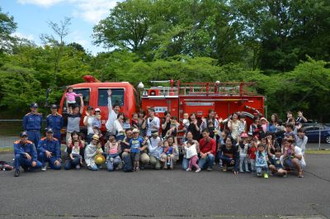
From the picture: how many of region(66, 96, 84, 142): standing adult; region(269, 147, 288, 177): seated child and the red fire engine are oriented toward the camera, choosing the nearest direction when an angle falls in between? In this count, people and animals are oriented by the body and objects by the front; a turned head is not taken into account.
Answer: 2

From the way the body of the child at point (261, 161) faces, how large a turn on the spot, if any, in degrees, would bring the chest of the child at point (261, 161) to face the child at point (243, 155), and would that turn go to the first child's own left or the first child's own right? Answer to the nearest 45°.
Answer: approximately 135° to the first child's own right

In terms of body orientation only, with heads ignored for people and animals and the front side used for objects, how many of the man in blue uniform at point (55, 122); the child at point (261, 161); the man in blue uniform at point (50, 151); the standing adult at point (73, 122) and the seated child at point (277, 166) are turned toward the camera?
5

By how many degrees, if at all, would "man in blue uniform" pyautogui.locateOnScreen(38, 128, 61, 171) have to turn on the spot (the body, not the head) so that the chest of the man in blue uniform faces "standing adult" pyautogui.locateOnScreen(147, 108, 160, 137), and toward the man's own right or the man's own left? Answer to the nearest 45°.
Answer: approximately 90° to the man's own left

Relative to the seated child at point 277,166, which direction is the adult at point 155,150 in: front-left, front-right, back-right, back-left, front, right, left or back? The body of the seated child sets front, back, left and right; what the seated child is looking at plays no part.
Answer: right

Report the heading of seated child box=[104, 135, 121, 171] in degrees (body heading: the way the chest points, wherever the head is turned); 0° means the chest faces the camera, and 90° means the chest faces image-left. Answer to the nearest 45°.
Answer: approximately 0°

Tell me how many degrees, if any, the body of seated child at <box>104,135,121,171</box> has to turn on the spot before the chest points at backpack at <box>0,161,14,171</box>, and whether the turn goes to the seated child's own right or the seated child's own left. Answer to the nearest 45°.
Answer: approximately 90° to the seated child's own right

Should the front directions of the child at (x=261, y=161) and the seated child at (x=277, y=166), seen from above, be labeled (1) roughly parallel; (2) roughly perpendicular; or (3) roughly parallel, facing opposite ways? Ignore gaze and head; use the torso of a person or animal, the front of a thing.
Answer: roughly parallel

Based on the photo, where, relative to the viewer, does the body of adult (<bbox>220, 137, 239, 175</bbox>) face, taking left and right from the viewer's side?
facing the viewer

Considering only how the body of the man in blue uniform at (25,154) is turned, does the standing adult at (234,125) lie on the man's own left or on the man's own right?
on the man's own left

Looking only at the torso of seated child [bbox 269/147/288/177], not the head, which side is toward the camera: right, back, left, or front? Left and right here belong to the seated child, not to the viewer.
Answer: front

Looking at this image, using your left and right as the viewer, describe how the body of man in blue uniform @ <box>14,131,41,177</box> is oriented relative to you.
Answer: facing the viewer

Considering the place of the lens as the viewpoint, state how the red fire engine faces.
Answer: facing to the left of the viewer

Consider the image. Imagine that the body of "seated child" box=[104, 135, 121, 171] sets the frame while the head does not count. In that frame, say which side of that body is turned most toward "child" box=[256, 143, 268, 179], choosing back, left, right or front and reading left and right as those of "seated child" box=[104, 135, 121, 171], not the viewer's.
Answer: left

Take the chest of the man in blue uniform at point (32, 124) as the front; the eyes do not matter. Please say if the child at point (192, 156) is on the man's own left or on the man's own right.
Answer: on the man's own left
